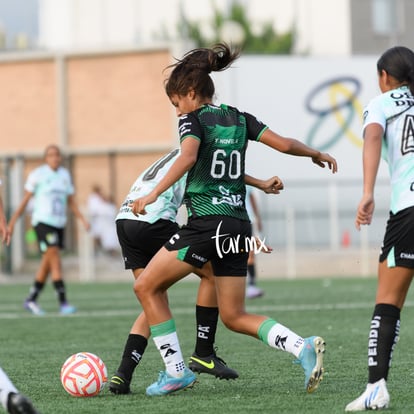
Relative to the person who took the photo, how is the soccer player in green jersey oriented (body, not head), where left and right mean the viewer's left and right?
facing away from the viewer and to the left of the viewer

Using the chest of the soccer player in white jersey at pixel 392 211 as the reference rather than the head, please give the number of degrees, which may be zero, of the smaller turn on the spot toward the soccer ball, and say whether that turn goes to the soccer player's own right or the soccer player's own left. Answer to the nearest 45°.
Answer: approximately 45° to the soccer player's own left

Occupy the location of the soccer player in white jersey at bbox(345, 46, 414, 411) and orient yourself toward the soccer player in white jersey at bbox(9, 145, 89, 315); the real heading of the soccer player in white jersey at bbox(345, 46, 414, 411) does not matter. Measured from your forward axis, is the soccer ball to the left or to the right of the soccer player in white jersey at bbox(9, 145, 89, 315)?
left

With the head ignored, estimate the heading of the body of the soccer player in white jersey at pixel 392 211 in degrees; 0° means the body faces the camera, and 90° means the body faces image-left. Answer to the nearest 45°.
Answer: approximately 135°
